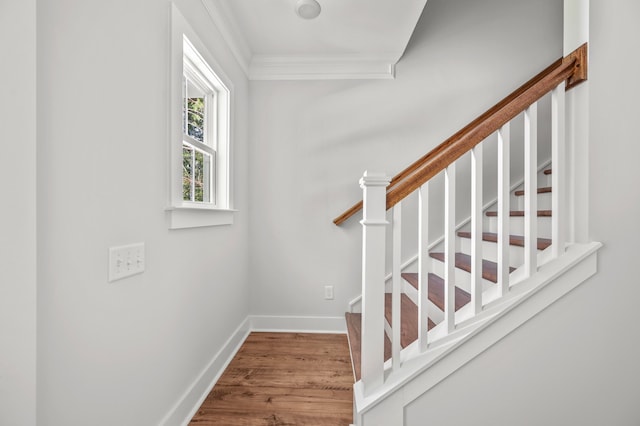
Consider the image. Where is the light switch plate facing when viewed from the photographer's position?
facing the viewer and to the right of the viewer

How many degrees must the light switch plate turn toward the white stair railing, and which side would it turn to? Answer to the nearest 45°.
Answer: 0° — it already faces it

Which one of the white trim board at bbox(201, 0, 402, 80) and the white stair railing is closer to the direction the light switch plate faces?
the white stair railing

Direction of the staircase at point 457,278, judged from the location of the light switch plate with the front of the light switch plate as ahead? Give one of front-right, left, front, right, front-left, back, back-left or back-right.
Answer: front-left

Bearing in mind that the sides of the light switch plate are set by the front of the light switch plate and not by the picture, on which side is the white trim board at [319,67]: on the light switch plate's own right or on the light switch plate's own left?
on the light switch plate's own left

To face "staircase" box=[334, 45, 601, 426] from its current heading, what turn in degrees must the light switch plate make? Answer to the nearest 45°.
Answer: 0° — it already faces it
